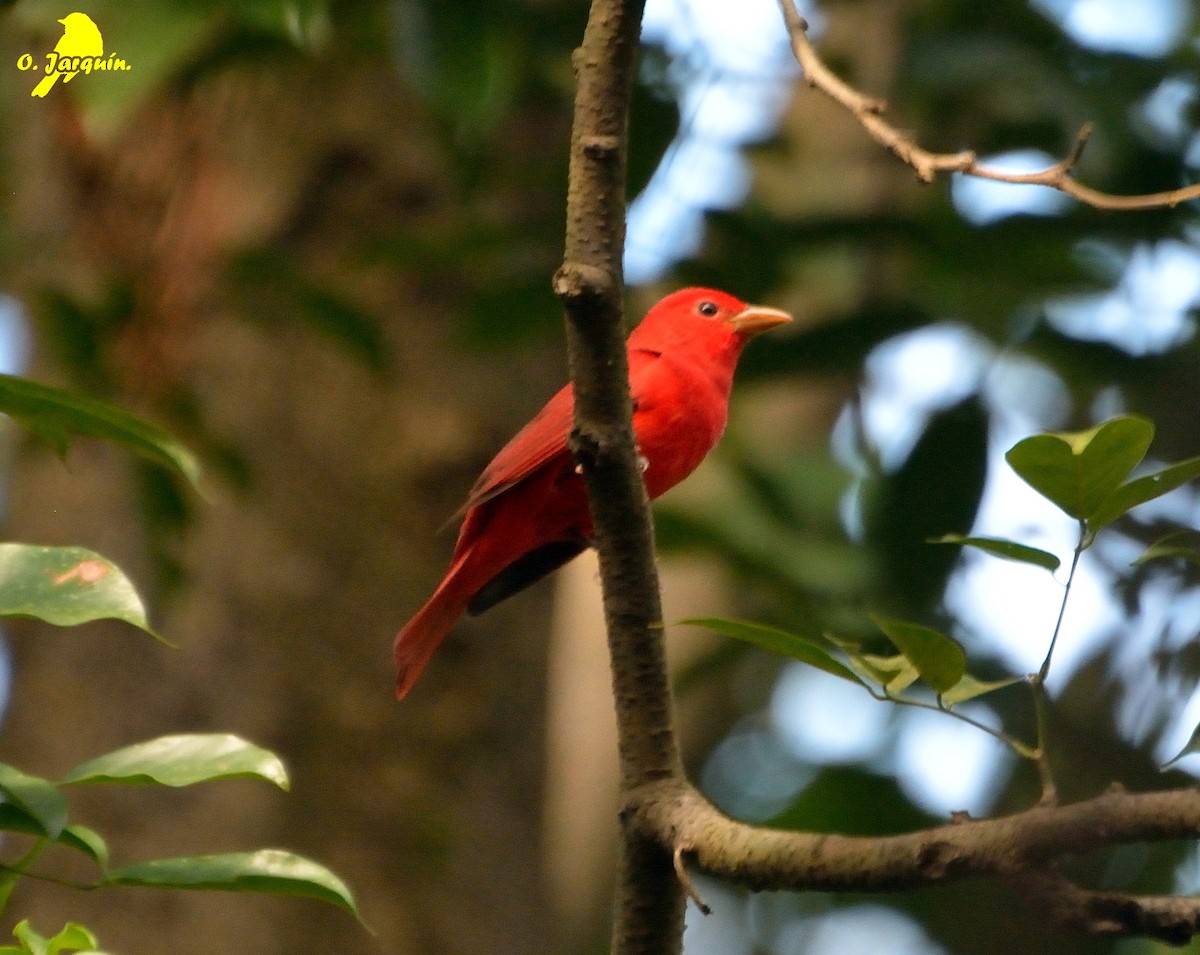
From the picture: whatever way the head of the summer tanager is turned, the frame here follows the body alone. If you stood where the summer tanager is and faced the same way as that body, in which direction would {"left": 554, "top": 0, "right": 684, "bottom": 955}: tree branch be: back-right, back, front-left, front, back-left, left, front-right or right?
right

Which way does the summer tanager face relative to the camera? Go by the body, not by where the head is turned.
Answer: to the viewer's right
